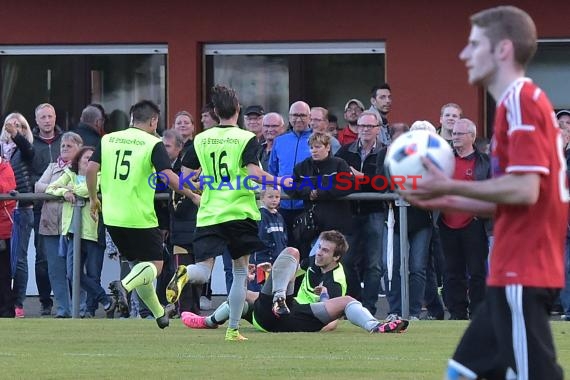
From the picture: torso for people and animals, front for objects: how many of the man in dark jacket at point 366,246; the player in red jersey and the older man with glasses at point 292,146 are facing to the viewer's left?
1

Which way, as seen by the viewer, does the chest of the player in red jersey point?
to the viewer's left

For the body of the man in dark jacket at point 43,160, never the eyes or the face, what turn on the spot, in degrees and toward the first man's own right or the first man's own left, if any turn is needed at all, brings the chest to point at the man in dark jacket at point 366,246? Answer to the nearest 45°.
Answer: approximately 45° to the first man's own left

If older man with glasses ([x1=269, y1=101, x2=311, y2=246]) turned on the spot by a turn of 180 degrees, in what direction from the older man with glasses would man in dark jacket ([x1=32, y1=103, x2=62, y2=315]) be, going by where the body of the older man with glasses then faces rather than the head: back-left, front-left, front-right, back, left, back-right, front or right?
left

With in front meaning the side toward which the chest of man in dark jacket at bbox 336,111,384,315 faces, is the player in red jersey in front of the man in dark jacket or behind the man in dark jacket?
in front

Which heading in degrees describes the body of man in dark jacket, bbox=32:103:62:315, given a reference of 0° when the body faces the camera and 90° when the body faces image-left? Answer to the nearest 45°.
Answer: approximately 0°

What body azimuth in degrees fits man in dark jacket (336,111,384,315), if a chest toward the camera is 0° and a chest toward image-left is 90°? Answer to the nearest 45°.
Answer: approximately 0°

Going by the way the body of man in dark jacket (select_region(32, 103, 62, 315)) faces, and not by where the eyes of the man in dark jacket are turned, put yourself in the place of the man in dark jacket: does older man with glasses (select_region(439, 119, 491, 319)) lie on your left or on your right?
on your left

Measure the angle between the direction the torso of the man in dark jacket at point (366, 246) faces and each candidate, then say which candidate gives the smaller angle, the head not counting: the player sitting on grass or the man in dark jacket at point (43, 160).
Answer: the player sitting on grass
